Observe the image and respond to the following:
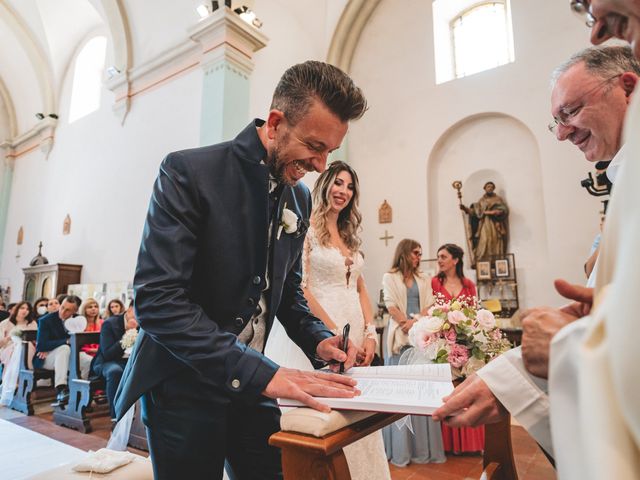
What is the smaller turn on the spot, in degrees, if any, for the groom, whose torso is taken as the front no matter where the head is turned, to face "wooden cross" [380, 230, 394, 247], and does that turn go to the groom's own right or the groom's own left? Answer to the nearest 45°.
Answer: approximately 90° to the groom's own left

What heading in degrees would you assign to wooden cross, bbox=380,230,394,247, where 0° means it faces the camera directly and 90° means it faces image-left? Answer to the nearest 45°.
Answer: approximately 0°

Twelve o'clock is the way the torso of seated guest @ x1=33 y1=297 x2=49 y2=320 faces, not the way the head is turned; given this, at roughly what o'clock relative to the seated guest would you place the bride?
The bride is roughly at 1 o'clock from the seated guest.

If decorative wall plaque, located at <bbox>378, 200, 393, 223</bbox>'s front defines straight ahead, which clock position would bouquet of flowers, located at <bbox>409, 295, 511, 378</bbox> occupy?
The bouquet of flowers is roughly at 12 o'clock from the decorative wall plaque.

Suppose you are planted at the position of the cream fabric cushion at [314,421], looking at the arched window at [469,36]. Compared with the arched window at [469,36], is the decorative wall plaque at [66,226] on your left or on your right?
left

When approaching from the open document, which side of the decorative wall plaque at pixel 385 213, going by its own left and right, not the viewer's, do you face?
front

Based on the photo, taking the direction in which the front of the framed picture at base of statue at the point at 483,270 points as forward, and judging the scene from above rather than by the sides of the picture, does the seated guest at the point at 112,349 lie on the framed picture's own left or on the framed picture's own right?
on the framed picture's own right

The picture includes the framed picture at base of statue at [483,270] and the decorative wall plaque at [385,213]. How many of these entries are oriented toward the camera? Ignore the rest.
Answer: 2

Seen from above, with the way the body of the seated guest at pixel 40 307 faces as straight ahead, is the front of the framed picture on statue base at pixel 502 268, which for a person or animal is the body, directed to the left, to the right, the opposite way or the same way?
to the right

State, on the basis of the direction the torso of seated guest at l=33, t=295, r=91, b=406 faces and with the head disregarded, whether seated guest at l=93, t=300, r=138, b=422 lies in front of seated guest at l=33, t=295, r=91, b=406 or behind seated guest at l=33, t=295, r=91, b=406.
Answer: in front
